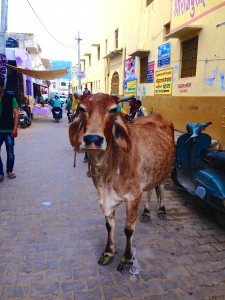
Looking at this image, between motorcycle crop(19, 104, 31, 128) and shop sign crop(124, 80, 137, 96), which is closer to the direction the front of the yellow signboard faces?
the motorcycle

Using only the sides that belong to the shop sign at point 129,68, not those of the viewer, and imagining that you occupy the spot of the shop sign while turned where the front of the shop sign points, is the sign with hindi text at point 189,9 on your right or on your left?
on your left
